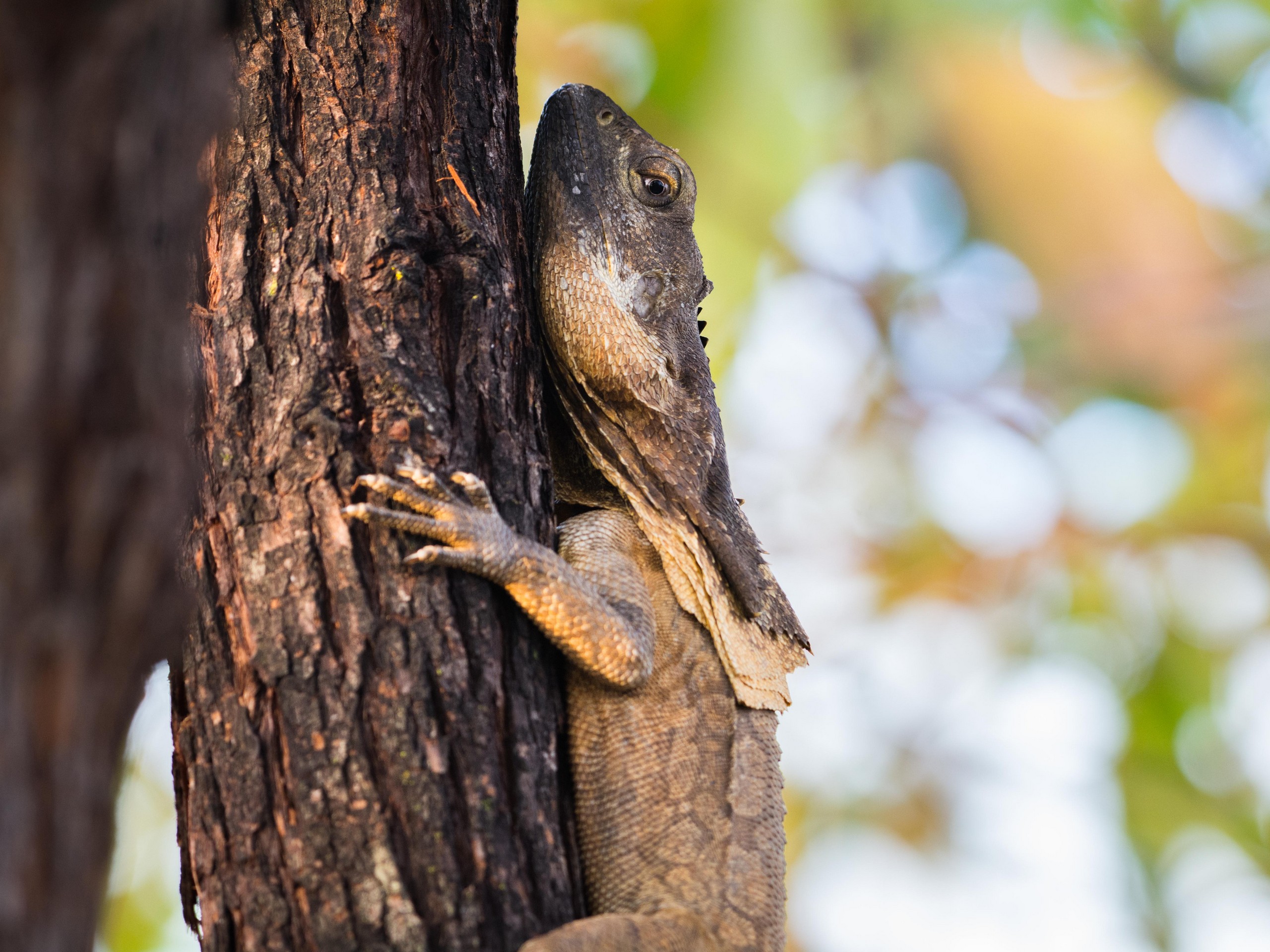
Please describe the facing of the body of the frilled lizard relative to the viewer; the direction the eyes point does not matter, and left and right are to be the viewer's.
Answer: facing to the left of the viewer

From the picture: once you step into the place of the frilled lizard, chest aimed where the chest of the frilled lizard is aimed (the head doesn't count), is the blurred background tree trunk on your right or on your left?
on your left
